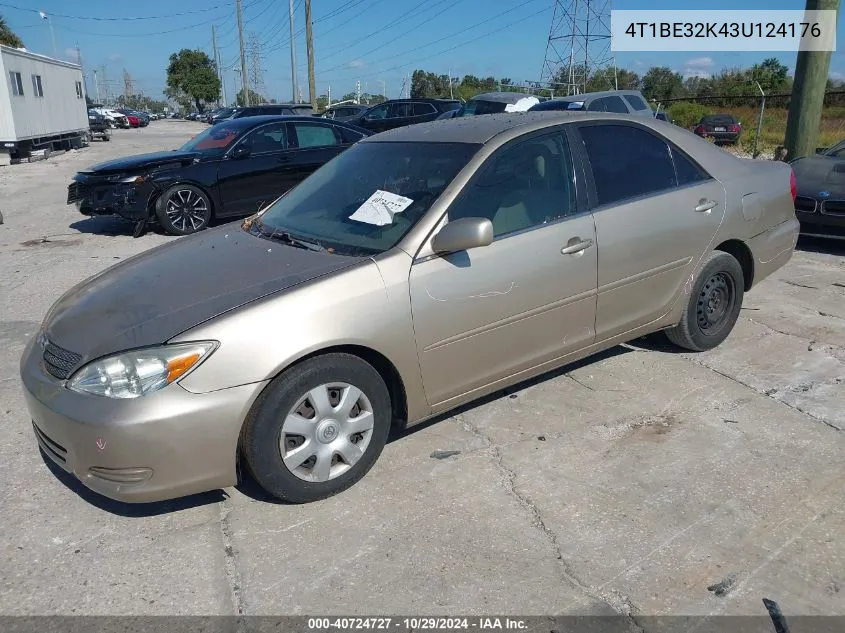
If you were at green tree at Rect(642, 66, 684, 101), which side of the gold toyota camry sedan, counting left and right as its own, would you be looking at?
back

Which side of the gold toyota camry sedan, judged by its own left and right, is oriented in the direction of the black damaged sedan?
right

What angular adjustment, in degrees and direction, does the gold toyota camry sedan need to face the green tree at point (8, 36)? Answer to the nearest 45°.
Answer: approximately 90° to its right

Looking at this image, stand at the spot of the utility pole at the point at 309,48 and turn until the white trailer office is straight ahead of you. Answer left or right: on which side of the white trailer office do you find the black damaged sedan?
left

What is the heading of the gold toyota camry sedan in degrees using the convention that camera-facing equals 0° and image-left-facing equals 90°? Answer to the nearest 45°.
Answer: approximately 45°

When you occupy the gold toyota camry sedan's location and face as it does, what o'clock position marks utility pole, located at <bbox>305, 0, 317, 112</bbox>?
The utility pole is roughly at 4 o'clock from the gold toyota camry sedan.

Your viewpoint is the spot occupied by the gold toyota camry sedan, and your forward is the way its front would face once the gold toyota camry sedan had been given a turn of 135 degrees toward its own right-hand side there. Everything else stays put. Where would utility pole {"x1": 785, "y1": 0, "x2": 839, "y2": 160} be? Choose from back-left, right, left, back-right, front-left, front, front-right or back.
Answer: front-right

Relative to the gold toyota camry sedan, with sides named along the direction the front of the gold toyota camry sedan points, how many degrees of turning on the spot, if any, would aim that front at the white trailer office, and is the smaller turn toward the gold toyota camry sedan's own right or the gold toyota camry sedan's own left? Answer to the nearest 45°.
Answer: approximately 90° to the gold toyota camry sedan's own right
